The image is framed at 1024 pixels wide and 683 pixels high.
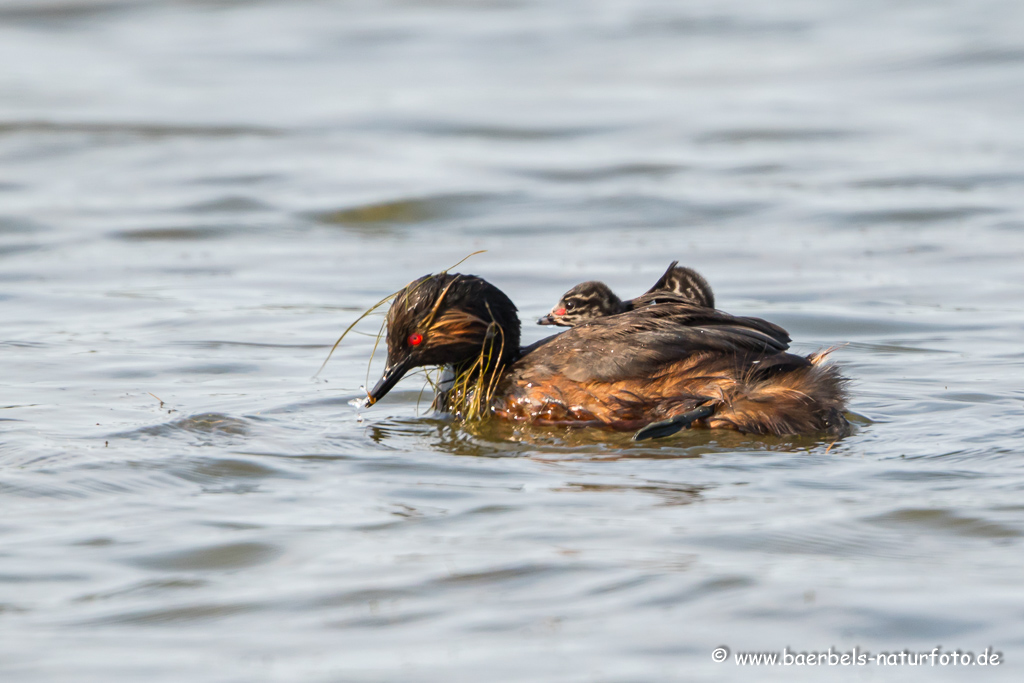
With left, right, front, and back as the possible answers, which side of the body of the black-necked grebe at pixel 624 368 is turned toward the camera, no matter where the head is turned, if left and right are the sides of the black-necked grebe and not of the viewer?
left

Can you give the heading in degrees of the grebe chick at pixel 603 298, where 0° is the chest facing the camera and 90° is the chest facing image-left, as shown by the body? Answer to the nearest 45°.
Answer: approximately 90°
